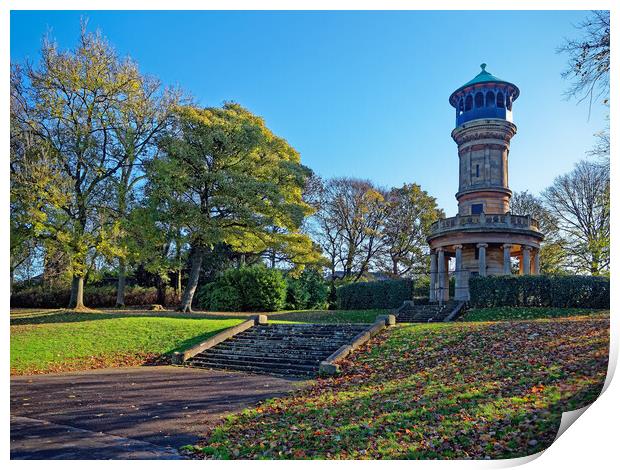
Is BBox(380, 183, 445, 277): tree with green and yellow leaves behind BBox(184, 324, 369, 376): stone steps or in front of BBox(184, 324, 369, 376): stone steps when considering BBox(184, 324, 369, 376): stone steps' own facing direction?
behind

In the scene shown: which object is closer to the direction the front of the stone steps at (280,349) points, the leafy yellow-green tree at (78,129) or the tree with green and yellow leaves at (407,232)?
the leafy yellow-green tree

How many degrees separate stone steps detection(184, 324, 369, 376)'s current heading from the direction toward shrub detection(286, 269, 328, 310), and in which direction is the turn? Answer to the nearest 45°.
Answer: approximately 135° to its right

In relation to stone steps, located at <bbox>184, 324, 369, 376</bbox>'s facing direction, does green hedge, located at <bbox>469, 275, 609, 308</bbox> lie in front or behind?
behind

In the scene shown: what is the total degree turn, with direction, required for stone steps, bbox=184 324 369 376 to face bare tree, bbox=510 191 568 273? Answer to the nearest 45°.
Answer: approximately 180°

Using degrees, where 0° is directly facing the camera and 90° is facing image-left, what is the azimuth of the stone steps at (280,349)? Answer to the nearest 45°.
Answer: approximately 45°

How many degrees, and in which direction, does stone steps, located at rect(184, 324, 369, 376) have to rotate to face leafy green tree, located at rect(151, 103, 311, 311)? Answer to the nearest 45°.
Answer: approximately 135° to its right

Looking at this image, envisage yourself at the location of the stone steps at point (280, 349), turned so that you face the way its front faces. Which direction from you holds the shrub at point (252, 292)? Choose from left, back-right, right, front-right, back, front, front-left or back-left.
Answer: back-right
